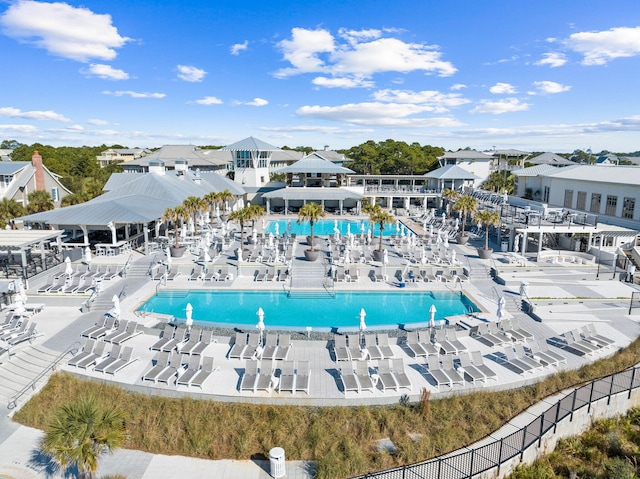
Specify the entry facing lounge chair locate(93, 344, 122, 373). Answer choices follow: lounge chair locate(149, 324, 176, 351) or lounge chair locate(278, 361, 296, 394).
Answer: lounge chair locate(149, 324, 176, 351)
